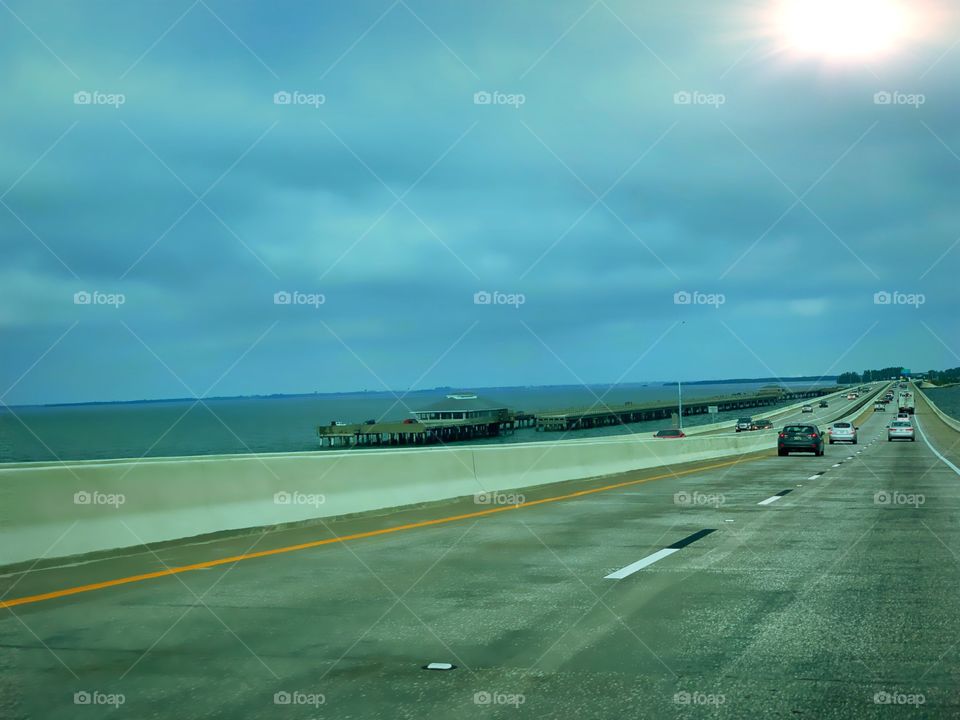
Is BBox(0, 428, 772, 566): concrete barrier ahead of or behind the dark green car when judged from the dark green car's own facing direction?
behind

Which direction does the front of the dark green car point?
away from the camera
